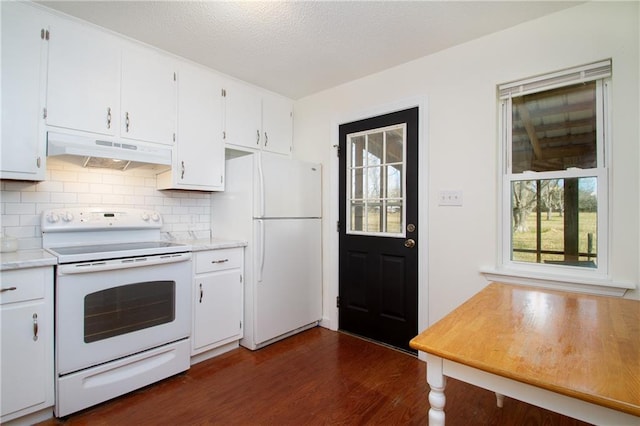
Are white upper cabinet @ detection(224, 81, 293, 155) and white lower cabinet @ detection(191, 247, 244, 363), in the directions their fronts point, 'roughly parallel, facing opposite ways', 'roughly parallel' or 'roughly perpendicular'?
roughly parallel

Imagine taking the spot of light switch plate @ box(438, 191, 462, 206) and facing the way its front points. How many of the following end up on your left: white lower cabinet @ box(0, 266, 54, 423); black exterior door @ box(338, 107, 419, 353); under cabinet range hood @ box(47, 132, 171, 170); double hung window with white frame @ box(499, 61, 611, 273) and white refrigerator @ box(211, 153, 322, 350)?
1

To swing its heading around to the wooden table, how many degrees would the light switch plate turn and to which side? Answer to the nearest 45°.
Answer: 0° — it already faces it

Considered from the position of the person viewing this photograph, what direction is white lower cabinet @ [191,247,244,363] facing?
facing the viewer and to the right of the viewer

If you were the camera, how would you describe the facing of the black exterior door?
facing the viewer and to the left of the viewer

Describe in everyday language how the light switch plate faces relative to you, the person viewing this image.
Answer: facing the viewer

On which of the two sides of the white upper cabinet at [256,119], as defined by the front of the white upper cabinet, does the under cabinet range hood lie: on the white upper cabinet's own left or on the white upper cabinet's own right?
on the white upper cabinet's own right

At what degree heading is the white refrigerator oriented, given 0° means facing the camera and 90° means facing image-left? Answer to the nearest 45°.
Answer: approximately 315°

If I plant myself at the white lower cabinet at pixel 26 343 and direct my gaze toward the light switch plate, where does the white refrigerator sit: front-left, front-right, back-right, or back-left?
front-left

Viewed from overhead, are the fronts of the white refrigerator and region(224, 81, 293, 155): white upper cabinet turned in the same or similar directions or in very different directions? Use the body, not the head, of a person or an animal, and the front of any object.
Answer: same or similar directions

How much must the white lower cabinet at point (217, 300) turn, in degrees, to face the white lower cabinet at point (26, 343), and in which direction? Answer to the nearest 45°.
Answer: approximately 90° to its right

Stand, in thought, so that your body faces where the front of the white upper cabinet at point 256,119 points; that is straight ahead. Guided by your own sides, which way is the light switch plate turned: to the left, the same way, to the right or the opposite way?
to the right

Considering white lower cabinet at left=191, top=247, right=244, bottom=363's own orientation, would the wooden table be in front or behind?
in front

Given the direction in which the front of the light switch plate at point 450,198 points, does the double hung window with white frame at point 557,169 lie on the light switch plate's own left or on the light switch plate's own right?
on the light switch plate's own left

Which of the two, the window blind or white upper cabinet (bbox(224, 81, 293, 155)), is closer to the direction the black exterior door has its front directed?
the white upper cabinet

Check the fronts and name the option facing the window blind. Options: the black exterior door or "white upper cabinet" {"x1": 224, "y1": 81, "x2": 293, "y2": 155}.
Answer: the white upper cabinet

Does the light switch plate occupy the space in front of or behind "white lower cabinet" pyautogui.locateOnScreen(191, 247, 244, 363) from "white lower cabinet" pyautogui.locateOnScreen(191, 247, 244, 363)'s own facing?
in front
